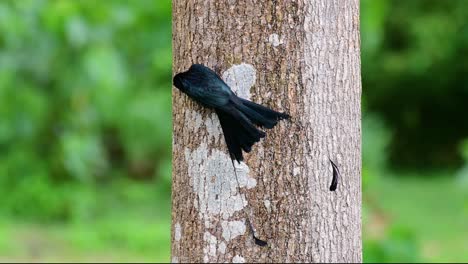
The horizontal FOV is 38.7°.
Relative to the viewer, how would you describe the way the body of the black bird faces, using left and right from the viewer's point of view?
facing away from the viewer and to the left of the viewer
